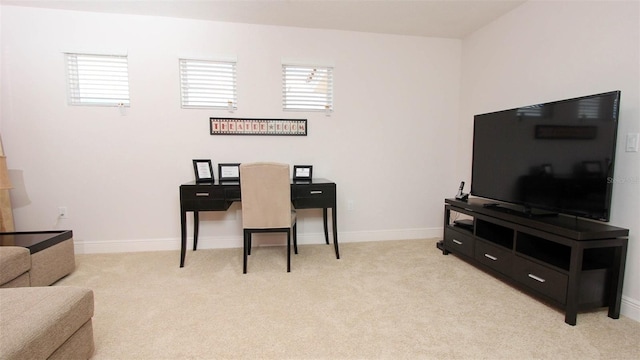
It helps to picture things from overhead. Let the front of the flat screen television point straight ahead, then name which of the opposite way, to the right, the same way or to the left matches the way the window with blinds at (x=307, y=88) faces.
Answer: to the left

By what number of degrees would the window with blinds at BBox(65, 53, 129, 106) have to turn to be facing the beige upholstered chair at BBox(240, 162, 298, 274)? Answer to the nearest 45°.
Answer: approximately 45° to its left

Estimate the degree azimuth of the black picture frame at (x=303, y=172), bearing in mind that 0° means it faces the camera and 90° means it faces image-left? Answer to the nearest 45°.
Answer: approximately 0°

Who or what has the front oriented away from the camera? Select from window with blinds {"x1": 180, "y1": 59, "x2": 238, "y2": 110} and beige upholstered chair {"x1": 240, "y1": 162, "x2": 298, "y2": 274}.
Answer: the beige upholstered chair

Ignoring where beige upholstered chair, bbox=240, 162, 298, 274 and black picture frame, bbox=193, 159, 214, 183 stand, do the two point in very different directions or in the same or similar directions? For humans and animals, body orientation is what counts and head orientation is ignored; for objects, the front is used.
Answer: very different directions

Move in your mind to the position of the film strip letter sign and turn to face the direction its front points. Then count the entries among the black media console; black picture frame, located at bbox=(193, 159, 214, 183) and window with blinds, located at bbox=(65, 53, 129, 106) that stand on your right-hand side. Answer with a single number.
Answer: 2

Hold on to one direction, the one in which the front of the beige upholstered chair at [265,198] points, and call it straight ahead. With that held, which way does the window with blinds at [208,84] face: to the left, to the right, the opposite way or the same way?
the opposite way

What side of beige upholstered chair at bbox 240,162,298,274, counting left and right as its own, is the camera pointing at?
back

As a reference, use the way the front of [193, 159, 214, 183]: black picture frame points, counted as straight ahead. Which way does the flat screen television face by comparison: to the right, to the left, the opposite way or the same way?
to the right
